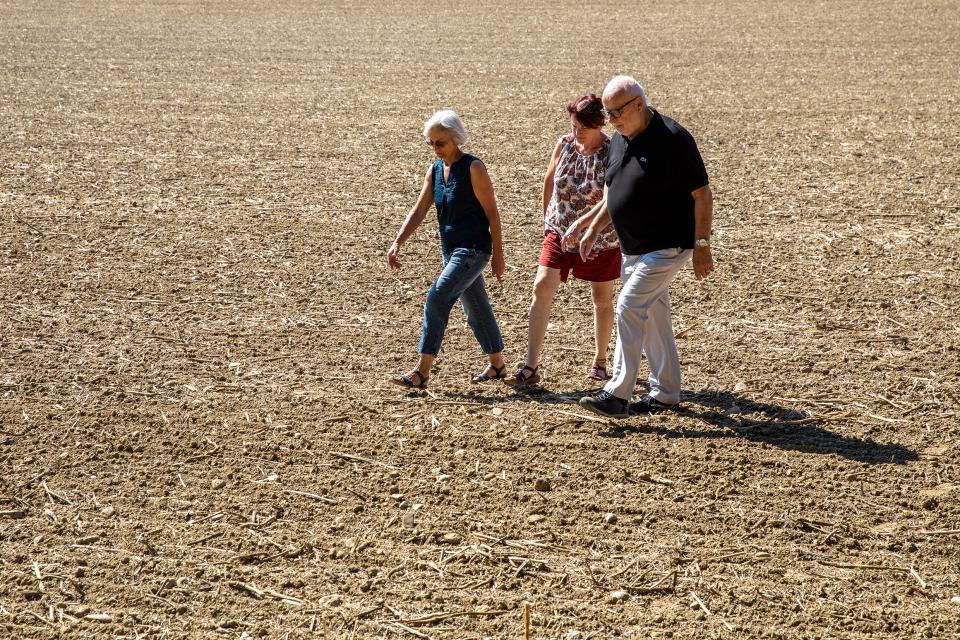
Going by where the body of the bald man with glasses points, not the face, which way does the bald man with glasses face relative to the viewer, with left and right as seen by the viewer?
facing the viewer and to the left of the viewer

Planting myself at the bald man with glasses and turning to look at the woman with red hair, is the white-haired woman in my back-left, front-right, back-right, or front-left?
front-left

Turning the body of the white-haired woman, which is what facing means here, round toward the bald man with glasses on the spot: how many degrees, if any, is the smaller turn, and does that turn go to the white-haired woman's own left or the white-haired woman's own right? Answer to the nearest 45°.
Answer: approximately 90° to the white-haired woman's own left

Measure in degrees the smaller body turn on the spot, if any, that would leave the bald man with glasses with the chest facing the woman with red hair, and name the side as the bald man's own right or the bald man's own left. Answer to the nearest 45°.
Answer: approximately 90° to the bald man's own right

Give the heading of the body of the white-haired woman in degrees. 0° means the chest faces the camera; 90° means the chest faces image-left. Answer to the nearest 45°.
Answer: approximately 45°

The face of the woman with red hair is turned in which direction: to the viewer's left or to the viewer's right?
to the viewer's left

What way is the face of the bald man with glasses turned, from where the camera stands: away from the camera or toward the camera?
toward the camera

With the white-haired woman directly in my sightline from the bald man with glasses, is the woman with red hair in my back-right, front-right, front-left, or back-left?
front-right

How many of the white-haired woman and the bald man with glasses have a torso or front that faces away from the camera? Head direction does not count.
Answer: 0

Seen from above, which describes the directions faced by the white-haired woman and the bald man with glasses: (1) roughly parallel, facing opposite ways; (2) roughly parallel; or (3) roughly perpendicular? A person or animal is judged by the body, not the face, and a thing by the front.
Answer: roughly parallel
